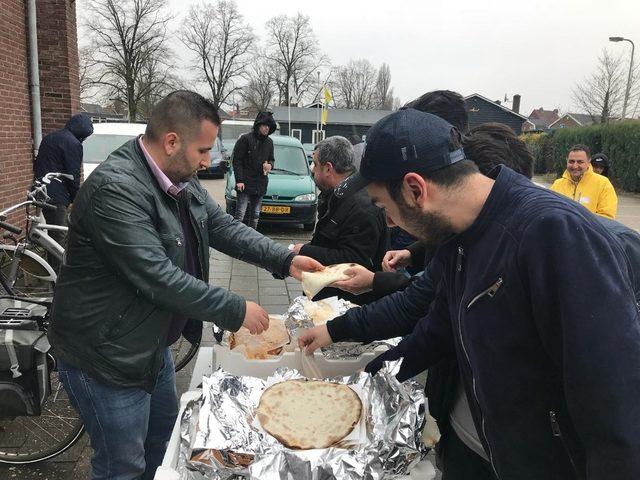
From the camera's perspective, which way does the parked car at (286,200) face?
toward the camera

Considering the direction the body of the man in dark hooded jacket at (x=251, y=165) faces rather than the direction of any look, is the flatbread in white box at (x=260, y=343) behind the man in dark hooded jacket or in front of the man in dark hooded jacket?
in front

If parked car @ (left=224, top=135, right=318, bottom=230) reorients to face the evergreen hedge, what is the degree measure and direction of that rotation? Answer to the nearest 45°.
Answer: approximately 135° to its left

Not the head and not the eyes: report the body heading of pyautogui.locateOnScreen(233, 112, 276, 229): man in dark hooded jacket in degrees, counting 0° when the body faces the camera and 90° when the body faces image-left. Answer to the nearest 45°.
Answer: approximately 315°

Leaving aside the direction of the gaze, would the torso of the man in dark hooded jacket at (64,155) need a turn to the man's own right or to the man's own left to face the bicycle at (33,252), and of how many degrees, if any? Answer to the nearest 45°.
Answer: approximately 135° to the man's own right

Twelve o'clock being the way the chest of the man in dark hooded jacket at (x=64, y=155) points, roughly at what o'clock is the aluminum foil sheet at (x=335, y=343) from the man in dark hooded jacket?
The aluminum foil sheet is roughly at 4 o'clock from the man in dark hooded jacket.

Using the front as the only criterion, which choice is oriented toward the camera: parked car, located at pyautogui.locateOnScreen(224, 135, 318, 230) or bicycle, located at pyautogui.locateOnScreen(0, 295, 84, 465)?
the parked car

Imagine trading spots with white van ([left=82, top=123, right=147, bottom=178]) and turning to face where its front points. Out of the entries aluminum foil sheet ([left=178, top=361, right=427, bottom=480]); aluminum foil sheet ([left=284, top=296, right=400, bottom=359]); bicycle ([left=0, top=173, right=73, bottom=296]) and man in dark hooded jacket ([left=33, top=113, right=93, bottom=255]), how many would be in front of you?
4

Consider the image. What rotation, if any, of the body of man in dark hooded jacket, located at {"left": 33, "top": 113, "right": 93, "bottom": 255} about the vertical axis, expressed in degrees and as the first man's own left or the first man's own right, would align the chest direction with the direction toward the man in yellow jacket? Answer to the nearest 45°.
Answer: approximately 90° to the first man's own right

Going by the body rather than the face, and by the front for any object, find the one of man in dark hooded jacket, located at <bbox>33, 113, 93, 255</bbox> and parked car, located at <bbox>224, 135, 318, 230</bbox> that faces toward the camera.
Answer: the parked car

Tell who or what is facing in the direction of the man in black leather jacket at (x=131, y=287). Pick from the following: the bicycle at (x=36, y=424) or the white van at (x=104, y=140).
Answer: the white van

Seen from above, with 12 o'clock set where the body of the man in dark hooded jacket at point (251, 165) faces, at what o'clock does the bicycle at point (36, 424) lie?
The bicycle is roughly at 2 o'clock from the man in dark hooded jacket.
